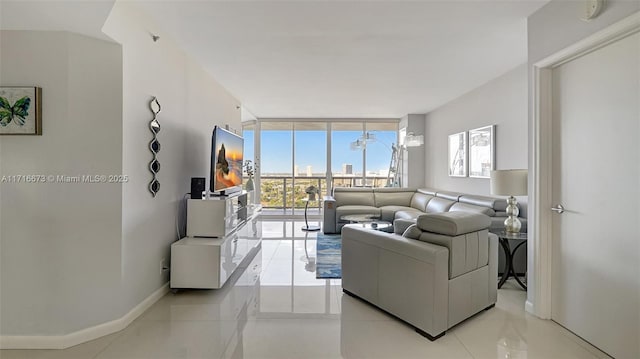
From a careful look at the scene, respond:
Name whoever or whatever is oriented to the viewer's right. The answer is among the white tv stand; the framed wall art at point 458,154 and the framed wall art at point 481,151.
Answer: the white tv stand

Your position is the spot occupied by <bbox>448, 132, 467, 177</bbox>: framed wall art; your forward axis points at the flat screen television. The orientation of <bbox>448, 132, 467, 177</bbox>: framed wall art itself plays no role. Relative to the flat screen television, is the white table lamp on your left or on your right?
left

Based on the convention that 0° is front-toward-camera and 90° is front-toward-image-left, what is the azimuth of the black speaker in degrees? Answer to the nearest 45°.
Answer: approximately 315°

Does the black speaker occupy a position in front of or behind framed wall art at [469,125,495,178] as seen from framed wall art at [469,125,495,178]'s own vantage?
in front

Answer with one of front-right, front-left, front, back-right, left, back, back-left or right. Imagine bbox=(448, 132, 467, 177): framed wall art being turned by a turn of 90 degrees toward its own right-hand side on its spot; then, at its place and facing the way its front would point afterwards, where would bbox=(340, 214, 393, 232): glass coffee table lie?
left

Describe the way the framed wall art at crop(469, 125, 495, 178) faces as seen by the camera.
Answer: facing the viewer and to the left of the viewer

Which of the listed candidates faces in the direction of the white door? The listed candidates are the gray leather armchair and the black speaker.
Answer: the black speaker

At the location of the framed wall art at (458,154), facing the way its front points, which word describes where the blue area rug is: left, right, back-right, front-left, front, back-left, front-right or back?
front

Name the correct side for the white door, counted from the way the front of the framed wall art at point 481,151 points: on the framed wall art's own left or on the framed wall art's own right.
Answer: on the framed wall art's own left

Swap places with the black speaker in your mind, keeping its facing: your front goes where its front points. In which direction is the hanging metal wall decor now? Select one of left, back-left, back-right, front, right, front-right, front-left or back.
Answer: right

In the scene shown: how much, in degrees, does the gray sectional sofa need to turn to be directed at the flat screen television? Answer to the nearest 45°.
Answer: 0° — it already faces it

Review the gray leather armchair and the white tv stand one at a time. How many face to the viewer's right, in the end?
1

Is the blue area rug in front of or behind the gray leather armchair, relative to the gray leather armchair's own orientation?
in front

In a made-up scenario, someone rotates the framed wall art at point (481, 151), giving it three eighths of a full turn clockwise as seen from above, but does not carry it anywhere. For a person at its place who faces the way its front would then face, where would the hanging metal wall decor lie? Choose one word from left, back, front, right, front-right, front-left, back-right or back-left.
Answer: back-left

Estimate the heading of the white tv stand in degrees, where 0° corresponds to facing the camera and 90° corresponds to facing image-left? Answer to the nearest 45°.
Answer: approximately 270°

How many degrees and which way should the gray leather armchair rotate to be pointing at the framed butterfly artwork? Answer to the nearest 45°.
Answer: approximately 90° to its left

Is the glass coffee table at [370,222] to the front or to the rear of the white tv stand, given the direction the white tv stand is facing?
to the front
